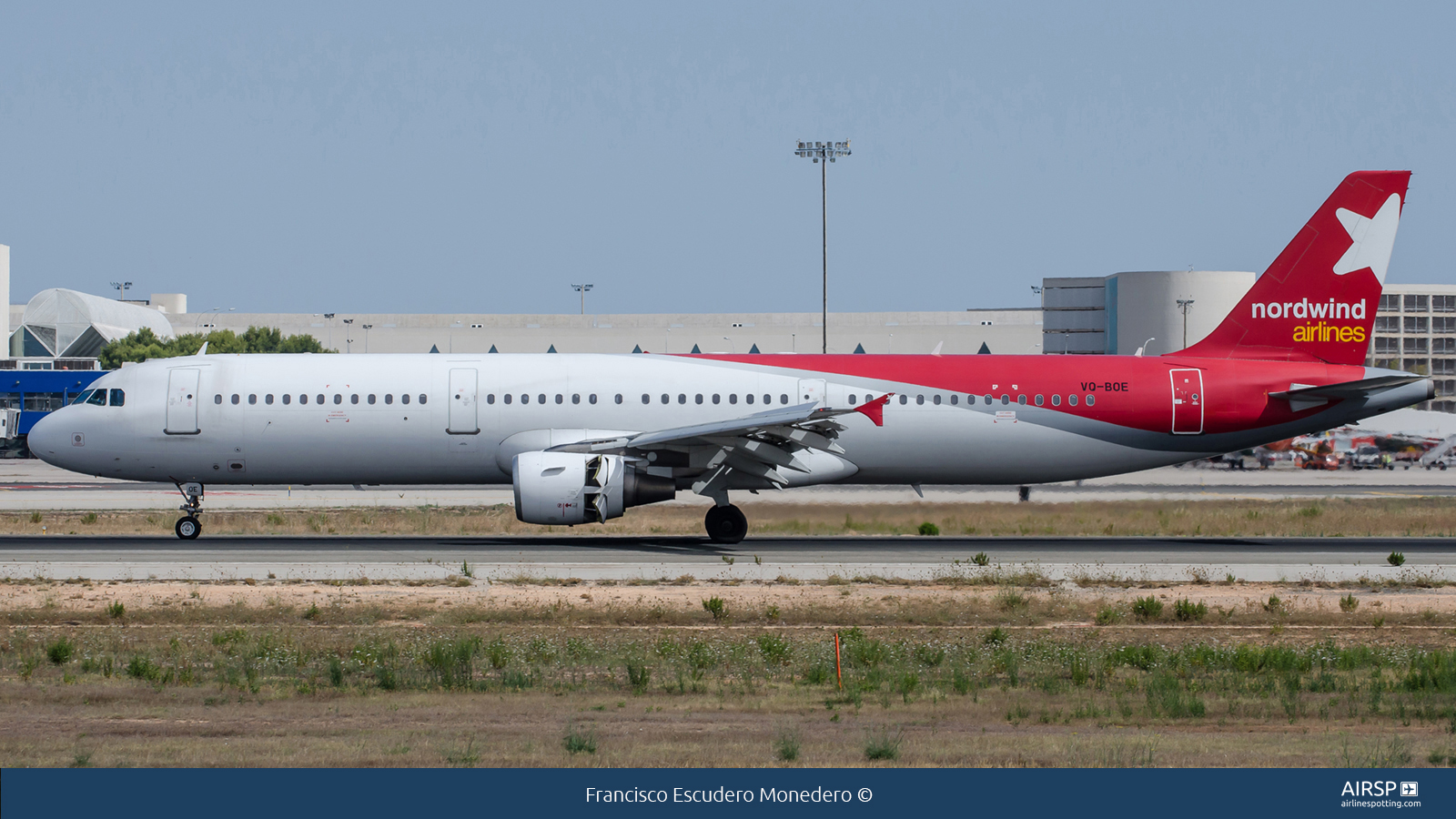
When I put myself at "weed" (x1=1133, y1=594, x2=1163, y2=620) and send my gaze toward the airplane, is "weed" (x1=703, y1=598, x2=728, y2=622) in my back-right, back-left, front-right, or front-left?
front-left

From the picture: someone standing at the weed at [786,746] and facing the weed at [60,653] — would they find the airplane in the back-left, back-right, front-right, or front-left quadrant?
front-right

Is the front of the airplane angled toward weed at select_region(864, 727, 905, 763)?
no

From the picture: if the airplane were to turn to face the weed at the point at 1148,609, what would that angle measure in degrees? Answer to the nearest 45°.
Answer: approximately 135° to its left

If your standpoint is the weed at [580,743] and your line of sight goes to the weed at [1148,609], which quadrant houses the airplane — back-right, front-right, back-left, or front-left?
front-left

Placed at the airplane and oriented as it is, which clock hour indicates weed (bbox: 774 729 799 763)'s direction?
The weed is roughly at 9 o'clock from the airplane.

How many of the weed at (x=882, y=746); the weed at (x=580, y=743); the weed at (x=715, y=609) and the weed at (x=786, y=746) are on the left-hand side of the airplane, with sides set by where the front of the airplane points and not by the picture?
4

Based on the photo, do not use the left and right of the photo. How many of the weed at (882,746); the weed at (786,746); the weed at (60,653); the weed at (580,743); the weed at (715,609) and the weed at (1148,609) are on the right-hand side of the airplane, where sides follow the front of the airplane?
0

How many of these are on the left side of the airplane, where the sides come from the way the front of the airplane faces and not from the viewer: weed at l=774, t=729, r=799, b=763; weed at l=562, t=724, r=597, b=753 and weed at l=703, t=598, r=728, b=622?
3

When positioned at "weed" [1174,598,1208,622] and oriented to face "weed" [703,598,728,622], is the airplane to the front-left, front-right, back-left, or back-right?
front-right

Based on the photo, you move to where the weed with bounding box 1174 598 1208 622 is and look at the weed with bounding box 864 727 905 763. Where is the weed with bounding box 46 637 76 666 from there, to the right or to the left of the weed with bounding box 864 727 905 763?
right

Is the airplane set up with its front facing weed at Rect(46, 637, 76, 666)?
no

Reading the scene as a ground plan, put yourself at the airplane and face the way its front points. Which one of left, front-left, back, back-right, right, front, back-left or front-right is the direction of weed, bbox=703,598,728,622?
left

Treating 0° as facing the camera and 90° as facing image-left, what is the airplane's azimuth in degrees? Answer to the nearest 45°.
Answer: approximately 90°

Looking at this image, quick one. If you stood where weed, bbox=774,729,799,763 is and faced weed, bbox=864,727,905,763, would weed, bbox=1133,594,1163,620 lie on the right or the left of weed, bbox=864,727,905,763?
left

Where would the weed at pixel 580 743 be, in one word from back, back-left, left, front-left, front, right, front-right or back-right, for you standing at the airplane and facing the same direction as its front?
left

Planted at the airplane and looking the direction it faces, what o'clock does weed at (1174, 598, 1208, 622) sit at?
The weed is roughly at 8 o'clock from the airplane.

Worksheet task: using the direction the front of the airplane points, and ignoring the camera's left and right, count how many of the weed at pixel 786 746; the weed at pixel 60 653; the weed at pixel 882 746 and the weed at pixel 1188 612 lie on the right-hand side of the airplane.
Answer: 0
